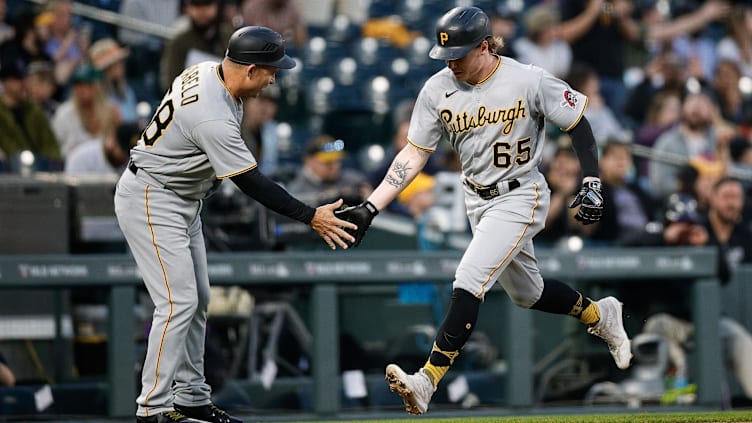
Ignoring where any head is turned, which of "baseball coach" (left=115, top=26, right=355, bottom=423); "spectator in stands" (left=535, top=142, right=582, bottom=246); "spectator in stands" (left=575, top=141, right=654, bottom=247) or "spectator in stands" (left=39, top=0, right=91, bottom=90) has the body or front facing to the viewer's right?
the baseball coach

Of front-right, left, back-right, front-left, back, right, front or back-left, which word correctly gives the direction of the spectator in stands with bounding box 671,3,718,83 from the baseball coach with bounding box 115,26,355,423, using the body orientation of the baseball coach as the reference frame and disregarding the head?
front-left

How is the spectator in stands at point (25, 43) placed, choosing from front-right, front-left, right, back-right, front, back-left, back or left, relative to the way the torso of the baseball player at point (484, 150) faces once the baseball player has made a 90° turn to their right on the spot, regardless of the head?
front

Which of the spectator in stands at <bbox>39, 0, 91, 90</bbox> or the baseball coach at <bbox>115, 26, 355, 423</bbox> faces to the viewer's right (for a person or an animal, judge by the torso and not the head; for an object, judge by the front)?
the baseball coach

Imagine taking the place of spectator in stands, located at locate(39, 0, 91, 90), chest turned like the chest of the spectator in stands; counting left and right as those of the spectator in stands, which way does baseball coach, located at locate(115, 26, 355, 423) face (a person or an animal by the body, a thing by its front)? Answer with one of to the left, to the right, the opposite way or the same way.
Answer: to the left

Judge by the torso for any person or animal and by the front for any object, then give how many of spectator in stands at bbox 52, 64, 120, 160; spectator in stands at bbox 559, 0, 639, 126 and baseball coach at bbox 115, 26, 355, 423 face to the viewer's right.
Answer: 1

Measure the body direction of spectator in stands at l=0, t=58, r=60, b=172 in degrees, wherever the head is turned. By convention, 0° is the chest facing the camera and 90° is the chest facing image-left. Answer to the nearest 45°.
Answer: approximately 0°

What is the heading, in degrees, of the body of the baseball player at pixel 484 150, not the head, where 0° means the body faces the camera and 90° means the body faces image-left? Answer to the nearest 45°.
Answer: approximately 45°

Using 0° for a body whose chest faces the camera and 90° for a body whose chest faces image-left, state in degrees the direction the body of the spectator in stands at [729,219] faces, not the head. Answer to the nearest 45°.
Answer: approximately 45°
